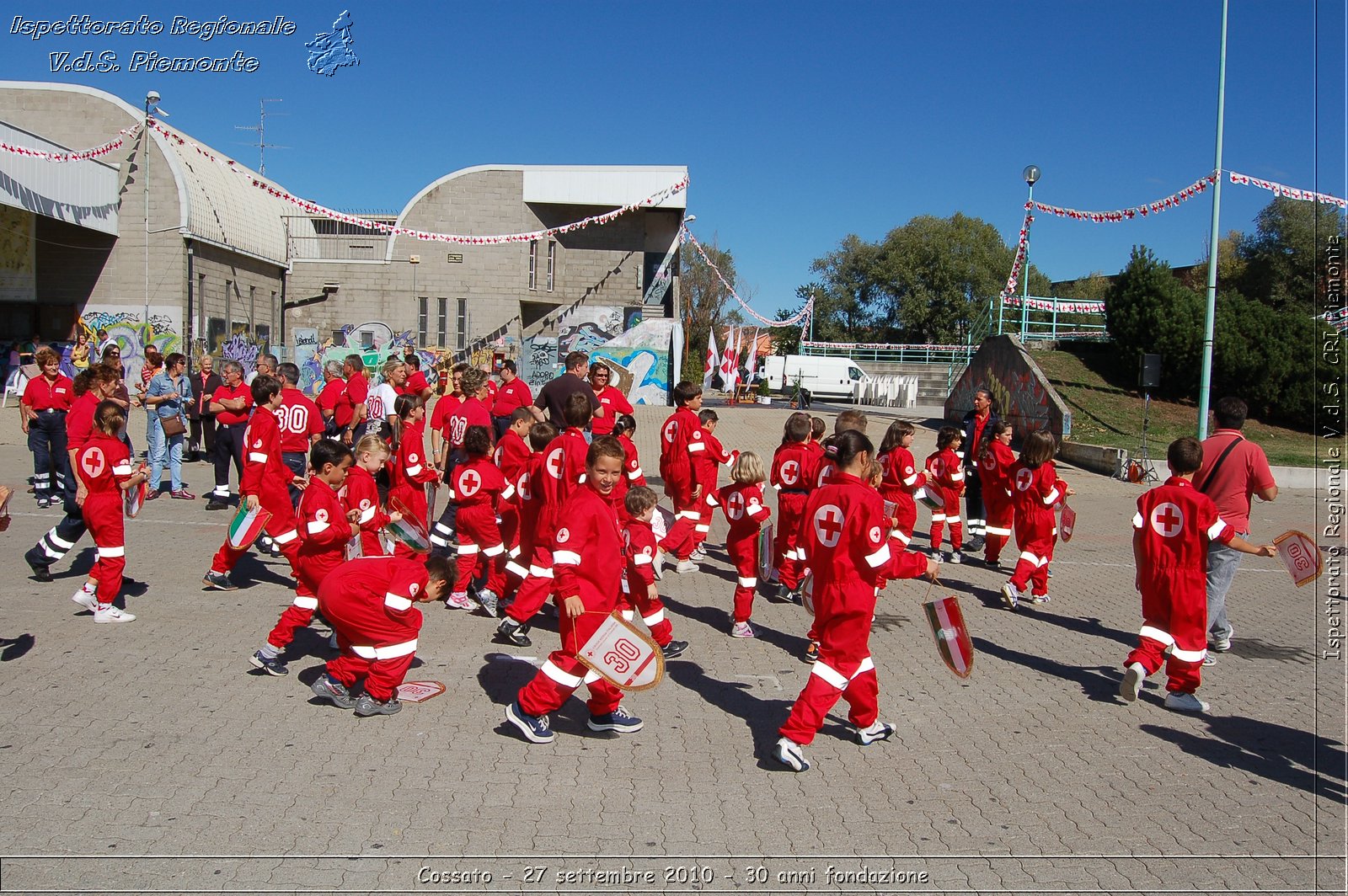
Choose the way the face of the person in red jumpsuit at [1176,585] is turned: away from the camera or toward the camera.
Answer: away from the camera

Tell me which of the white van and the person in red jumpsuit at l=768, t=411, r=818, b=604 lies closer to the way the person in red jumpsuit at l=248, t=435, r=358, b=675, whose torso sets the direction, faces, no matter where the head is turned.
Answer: the person in red jumpsuit at l=768, t=411, r=818, b=604

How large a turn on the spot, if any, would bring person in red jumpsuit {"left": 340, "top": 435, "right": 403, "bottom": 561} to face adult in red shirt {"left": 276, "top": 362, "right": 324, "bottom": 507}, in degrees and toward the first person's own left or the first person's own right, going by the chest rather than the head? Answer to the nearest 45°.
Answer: approximately 90° to the first person's own left

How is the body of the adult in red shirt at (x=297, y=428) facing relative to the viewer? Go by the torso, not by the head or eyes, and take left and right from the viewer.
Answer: facing away from the viewer

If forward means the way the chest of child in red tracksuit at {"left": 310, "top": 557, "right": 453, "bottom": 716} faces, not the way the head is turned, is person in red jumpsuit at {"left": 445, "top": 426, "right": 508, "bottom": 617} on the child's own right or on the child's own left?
on the child's own left

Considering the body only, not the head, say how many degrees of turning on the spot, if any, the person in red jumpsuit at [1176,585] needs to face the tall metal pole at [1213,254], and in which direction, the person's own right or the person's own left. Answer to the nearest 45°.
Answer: approximately 45° to the person's own left

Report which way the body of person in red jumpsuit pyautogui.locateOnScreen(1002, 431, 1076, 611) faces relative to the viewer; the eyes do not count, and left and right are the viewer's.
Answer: facing away from the viewer and to the right of the viewer
